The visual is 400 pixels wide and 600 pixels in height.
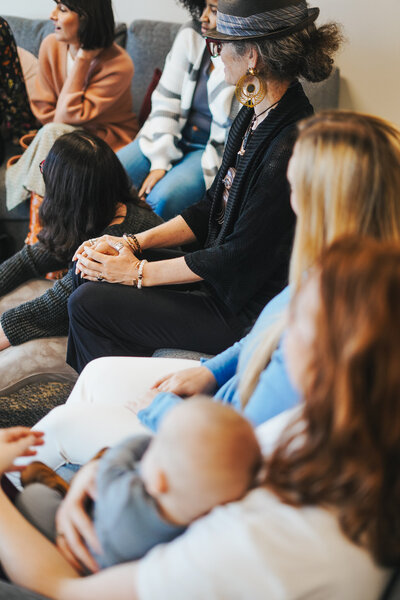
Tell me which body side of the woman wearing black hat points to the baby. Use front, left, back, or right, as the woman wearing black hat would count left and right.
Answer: left

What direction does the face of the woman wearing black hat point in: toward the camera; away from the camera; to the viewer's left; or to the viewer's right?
to the viewer's left

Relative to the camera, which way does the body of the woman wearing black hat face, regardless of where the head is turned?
to the viewer's left
